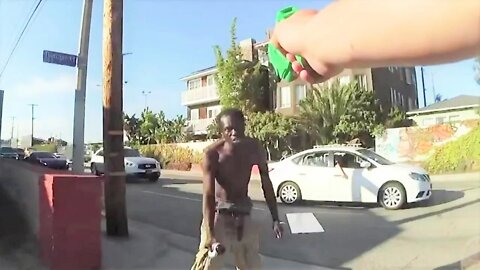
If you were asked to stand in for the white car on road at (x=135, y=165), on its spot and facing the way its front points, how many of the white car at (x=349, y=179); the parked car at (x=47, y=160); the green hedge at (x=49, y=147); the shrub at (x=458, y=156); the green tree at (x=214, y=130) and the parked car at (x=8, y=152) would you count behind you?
3

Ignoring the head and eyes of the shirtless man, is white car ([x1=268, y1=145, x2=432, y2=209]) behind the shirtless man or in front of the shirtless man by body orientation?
behind

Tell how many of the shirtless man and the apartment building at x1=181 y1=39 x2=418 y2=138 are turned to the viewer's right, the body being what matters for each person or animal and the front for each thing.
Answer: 0

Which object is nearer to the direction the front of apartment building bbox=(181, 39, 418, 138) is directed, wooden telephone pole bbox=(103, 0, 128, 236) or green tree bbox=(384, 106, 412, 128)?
the wooden telephone pole

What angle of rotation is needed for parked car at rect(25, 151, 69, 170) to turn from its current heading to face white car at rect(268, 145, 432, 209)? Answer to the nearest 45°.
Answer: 0° — it already faces it

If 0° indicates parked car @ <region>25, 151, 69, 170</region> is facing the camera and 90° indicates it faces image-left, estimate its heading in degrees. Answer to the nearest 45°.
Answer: approximately 315°
